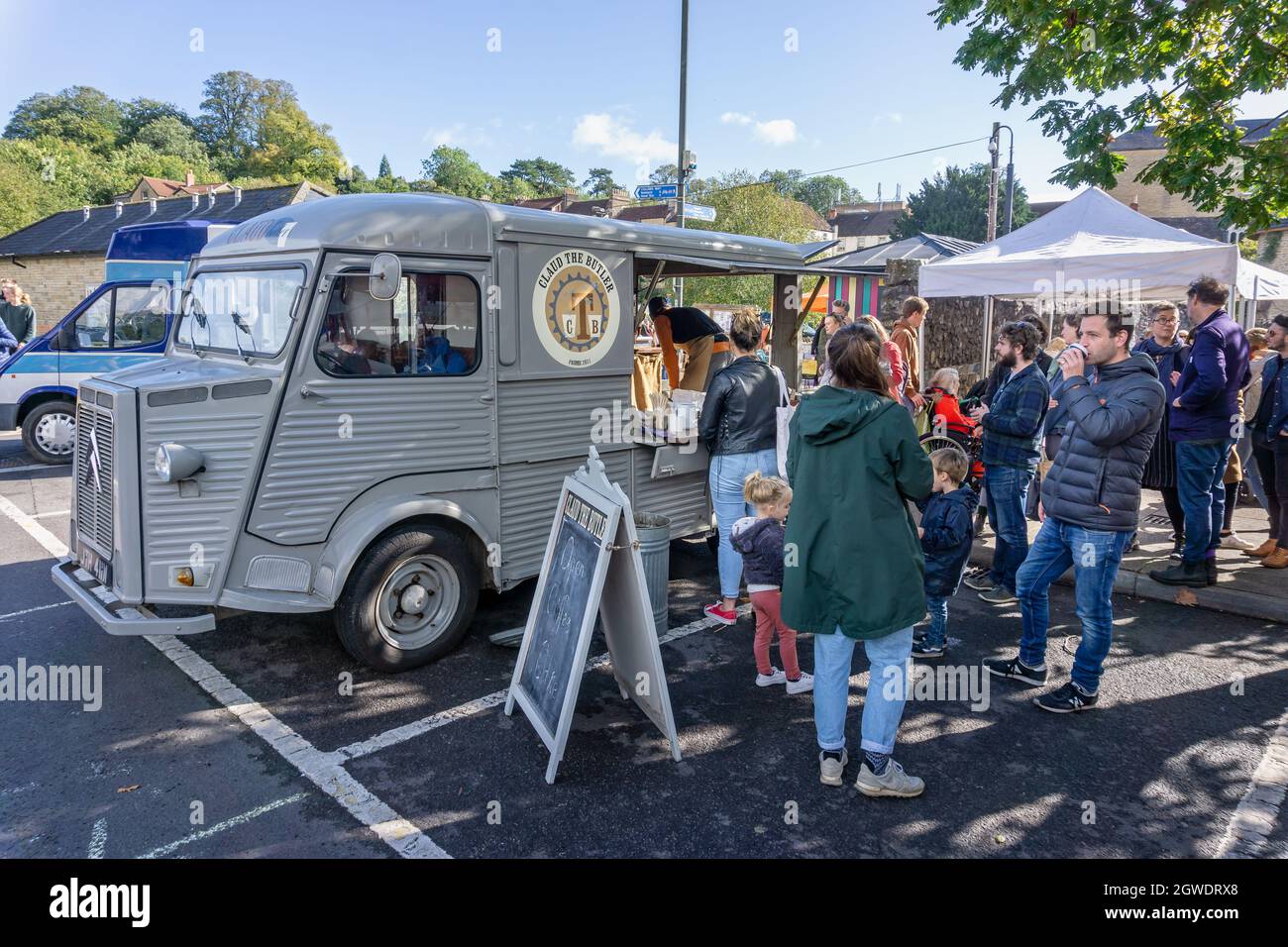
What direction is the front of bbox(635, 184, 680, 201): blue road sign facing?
toward the camera

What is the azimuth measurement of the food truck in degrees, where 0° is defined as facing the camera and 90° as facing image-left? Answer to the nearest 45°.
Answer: approximately 45°

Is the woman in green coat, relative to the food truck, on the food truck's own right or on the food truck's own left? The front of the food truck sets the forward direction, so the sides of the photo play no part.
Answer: on the food truck's own left

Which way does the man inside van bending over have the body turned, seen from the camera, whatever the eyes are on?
to the viewer's left

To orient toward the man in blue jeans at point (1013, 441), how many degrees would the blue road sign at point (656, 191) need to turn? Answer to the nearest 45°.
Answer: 0° — it already faces them

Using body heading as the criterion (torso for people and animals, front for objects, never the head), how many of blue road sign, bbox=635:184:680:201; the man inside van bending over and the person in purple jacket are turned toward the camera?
1

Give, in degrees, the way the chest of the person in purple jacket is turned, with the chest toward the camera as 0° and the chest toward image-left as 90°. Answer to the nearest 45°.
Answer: approximately 90°

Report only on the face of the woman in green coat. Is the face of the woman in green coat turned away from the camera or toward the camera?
away from the camera

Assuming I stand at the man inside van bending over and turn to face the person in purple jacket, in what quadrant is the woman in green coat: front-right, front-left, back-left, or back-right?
front-right

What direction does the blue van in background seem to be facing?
to the viewer's left

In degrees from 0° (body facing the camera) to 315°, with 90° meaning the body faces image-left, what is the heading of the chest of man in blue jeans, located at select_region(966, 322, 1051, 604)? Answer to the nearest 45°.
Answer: approximately 90°
